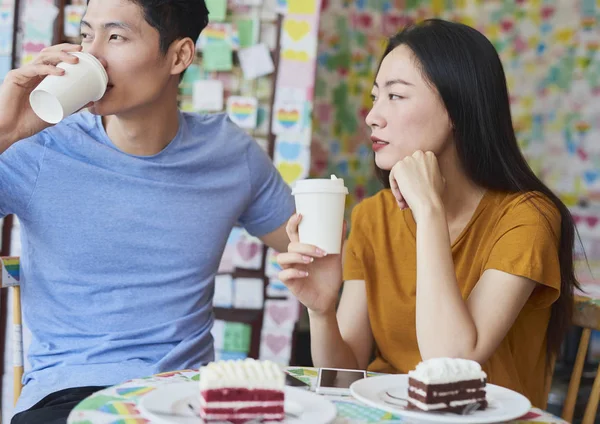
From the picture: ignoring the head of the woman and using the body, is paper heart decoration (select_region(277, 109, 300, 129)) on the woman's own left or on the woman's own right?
on the woman's own right

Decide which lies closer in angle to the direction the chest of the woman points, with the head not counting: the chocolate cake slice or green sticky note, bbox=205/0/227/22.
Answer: the chocolate cake slice

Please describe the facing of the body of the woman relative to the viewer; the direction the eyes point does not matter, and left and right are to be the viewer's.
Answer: facing the viewer and to the left of the viewer

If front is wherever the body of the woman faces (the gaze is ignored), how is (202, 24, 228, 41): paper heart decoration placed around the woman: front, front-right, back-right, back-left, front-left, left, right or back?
right

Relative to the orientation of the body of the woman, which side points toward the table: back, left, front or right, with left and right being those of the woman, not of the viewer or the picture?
front

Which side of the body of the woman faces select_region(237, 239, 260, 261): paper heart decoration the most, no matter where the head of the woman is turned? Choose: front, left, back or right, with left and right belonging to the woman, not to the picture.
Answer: right

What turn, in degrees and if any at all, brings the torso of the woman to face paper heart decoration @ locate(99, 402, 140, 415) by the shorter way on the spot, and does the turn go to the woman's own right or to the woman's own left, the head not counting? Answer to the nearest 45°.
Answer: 0° — they already face it

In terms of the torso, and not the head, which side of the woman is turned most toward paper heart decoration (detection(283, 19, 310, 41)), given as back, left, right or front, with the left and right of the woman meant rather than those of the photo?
right

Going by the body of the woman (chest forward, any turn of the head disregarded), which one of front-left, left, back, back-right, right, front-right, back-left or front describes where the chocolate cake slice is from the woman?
front-left

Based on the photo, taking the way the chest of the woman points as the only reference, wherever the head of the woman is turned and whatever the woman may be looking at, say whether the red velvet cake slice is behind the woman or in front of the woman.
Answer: in front

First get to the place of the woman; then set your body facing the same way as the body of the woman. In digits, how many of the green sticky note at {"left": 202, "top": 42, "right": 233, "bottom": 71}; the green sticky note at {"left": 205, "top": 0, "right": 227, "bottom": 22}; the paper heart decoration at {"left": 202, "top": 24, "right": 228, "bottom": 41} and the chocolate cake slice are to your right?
3

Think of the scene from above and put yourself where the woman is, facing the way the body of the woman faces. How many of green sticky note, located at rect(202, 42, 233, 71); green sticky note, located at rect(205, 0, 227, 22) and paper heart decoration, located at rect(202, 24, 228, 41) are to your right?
3

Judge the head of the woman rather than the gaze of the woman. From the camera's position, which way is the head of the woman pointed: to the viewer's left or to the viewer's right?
to the viewer's left

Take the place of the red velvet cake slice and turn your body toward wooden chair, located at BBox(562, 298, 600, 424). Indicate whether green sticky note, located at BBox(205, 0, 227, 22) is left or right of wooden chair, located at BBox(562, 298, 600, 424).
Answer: left
